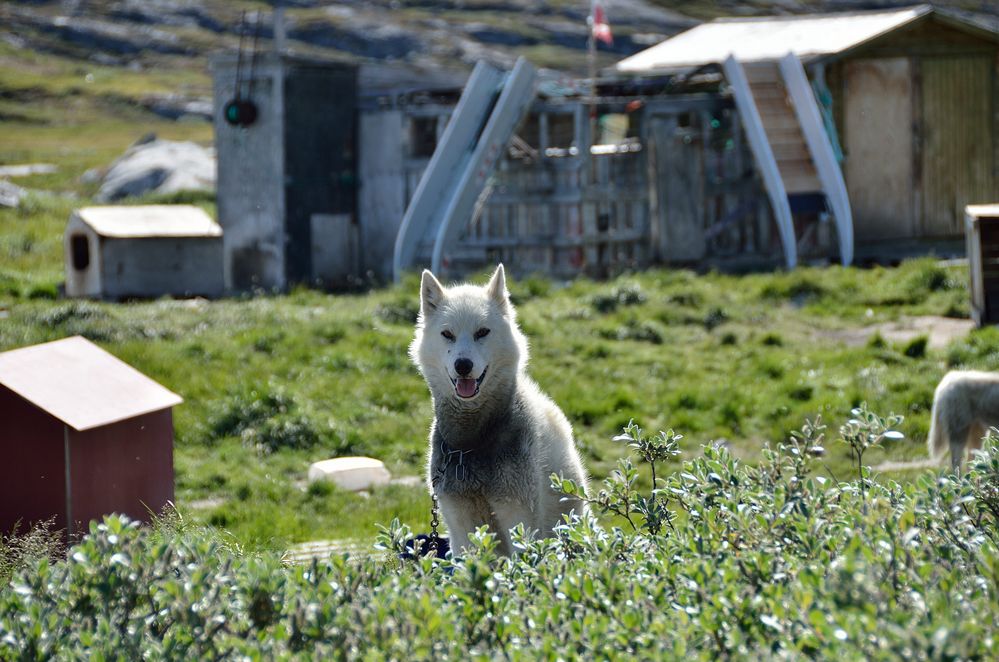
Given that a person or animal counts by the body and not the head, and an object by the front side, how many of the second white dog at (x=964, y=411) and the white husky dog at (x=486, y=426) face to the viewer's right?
1

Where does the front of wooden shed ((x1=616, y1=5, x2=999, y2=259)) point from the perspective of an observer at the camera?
facing the viewer and to the right of the viewer

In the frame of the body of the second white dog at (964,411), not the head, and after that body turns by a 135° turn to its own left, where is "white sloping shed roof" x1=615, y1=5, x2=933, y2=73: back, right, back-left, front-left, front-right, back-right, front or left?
front-right

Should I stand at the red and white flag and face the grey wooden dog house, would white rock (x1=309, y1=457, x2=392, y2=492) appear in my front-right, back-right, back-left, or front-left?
front-left

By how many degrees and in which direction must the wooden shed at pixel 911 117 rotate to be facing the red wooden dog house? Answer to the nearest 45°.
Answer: approximately 45° to its right

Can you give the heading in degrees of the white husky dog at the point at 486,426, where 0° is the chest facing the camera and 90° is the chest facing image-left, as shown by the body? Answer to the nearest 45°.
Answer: approximately 45°

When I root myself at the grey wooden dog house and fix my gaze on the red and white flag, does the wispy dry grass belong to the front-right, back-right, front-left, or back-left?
back-right

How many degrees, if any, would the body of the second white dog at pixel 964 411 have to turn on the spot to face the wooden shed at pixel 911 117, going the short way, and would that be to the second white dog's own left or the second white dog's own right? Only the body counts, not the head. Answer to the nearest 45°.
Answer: approximately 90° to the second white dog's own left

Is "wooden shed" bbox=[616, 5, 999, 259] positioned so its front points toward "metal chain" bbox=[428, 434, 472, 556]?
no

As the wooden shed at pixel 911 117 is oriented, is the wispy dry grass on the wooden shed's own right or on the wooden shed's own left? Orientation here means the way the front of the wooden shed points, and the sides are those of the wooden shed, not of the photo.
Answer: on the wooden shed's own right

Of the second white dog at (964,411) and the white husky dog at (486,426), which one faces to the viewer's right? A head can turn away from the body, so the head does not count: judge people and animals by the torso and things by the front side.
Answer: the second white dog

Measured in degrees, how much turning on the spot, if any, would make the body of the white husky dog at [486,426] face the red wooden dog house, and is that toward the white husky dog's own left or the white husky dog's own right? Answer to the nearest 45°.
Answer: approximately 90° to the white husky dog's own right

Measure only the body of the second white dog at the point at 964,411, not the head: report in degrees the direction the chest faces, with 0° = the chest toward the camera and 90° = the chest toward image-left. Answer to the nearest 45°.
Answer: approximately 270°
